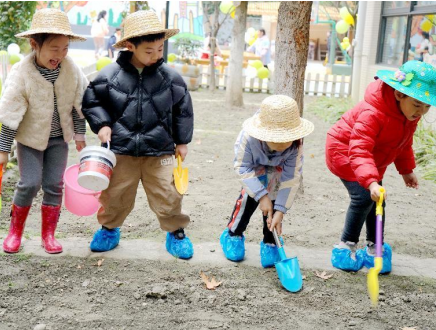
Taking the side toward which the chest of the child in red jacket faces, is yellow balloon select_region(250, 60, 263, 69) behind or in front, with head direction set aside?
behind

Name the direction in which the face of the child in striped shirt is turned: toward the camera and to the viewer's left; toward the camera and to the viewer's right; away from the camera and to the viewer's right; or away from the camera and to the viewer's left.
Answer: toward the camera and to the viewer's right
